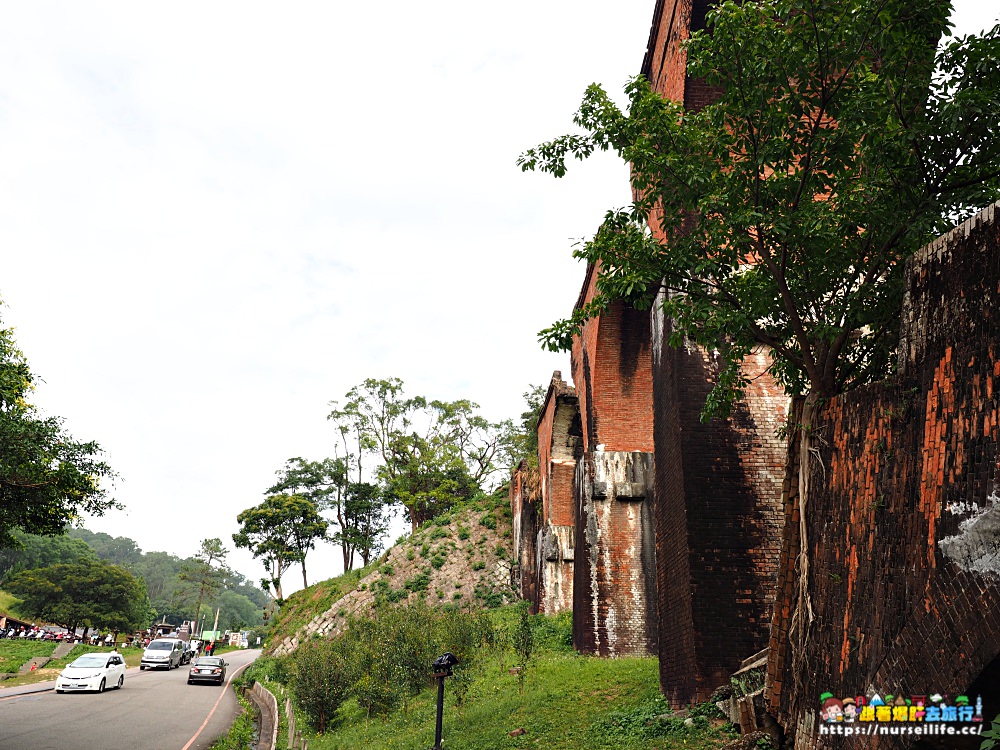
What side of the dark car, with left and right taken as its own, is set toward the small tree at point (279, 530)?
front

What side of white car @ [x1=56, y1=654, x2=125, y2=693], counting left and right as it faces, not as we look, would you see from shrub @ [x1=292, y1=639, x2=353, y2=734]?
front

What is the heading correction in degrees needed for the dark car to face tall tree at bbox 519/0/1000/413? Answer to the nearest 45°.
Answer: approximately 180°

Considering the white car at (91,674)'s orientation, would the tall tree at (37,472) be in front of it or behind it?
in front

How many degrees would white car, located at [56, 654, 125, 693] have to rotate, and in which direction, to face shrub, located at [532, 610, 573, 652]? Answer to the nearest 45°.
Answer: approximately 90° to its left

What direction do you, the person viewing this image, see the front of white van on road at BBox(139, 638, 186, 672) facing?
facing the viewer and to the left of the viewer

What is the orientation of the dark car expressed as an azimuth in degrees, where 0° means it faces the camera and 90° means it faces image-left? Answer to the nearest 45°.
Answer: approximately 180°

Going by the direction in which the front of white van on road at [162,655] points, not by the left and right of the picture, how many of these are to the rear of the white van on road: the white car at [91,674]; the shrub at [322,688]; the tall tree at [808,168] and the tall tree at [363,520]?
1

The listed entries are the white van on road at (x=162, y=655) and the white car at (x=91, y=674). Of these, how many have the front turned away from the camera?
0

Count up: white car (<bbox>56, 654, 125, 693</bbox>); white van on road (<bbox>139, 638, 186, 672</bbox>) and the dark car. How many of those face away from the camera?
1

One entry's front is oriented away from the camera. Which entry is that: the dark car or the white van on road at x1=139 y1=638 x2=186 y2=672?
the dark car

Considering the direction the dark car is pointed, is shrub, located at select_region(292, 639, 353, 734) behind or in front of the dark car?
behind
